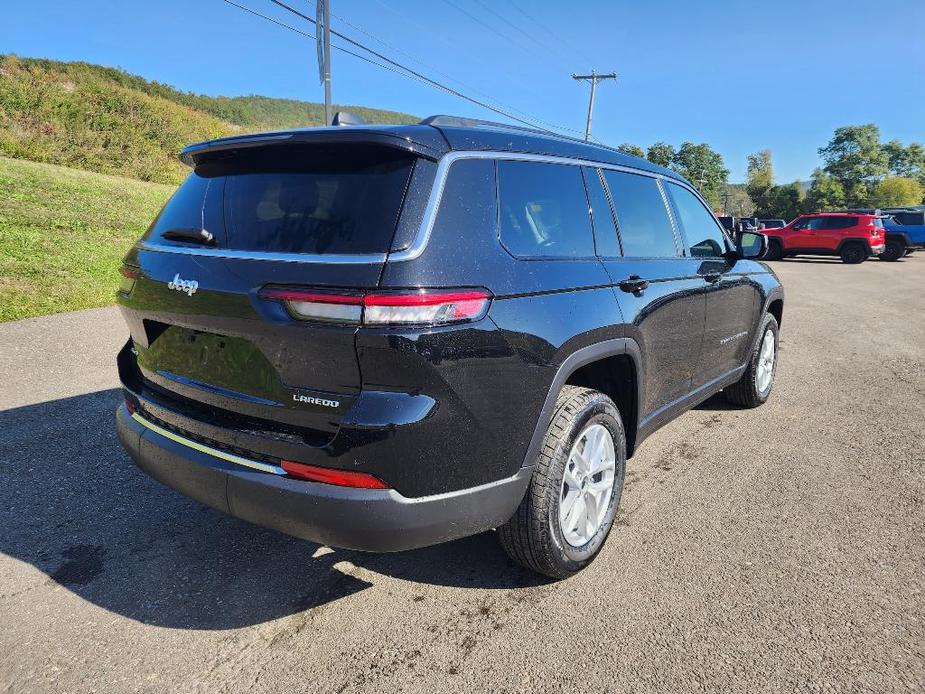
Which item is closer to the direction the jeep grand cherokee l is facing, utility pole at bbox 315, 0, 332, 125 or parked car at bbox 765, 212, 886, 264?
the parked car

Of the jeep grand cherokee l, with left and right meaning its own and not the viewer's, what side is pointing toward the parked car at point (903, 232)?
front

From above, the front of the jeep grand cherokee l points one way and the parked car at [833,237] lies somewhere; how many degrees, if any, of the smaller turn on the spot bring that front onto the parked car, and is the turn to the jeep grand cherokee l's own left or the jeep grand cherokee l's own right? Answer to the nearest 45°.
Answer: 0° — it already faces it

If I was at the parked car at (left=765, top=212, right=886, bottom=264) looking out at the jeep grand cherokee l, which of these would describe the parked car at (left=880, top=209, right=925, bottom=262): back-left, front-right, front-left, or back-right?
back-left

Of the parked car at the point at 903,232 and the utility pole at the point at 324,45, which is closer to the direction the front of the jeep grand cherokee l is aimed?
the parked car

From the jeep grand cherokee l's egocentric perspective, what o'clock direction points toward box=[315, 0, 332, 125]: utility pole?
The utility pole is roughly at 10 o'clock from the jeep grand cherokee l.

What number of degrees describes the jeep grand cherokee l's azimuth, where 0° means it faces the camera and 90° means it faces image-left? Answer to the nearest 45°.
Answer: approximately 225°
